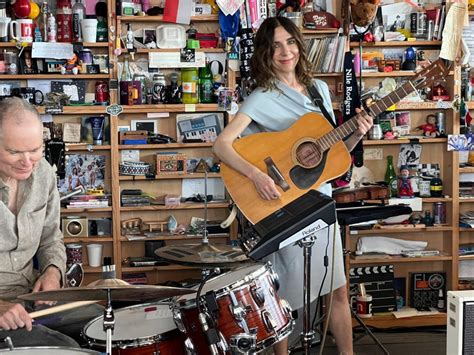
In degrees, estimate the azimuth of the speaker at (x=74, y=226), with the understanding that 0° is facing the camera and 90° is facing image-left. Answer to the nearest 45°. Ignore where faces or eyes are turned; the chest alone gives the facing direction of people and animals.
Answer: approximately 0°

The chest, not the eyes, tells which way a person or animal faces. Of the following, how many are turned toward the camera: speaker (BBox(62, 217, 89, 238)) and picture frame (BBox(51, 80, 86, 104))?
2

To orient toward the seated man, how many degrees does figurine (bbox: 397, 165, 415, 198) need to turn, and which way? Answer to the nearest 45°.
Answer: approximately 45° to its right

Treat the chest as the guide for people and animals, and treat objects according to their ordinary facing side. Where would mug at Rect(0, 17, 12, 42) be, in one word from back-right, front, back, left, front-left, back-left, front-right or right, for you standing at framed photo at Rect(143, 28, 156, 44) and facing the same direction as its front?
right

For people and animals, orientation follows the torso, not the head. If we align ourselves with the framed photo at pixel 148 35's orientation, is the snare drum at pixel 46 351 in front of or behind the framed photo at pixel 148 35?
in front

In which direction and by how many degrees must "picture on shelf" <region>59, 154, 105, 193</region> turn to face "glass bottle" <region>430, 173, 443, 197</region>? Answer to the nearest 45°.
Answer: approximately 90° to its left

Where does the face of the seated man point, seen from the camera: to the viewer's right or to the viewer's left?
to the viewer's right
